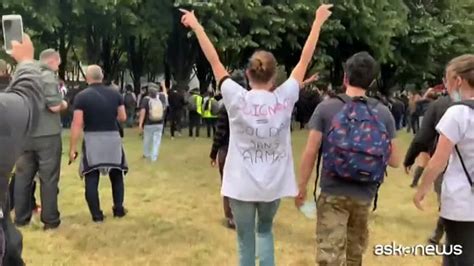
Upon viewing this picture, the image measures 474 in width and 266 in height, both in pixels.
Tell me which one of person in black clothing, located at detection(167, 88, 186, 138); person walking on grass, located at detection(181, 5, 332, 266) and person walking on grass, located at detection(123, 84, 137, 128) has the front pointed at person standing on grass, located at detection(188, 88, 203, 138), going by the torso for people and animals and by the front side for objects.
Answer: person walking on grass, located at detection(181, 5, 332, 266)

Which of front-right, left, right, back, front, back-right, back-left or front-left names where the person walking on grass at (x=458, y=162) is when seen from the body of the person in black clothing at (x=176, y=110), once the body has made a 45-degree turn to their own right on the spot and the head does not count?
back-right

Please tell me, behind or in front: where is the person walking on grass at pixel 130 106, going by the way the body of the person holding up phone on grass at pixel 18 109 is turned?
in front

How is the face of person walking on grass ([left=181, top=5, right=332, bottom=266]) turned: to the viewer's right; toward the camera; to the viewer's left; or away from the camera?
away from the camera

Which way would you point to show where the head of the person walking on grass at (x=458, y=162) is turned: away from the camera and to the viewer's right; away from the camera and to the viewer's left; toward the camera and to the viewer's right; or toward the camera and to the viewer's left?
away from the camera and to the viewer's left

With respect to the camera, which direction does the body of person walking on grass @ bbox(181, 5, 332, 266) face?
away from the camera

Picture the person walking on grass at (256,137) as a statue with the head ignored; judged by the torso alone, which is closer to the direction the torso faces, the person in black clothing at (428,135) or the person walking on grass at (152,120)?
the person walking on grass

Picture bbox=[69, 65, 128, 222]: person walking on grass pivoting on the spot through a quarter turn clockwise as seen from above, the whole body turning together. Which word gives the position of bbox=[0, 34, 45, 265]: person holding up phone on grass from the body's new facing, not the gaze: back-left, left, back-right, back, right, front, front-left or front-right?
right

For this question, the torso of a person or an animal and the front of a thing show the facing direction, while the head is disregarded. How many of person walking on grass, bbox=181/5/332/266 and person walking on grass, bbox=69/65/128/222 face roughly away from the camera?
2

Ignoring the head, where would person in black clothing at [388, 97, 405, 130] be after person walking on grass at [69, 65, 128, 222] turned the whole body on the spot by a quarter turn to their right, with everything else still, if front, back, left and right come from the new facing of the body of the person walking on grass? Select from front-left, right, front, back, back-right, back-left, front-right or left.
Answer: front-left

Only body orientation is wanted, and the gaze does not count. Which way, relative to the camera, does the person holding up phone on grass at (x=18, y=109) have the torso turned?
away from the camera

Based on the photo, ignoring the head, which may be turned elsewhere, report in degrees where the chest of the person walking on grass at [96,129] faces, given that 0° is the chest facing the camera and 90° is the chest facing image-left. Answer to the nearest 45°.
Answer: approximately 180°

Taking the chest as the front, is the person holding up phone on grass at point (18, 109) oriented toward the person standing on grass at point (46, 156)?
yes

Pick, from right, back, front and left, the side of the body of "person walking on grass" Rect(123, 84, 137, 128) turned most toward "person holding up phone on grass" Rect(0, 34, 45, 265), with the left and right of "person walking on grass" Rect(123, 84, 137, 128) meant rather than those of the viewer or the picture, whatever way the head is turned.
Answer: back

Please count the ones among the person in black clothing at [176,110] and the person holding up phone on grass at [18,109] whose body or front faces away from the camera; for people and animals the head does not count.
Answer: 2

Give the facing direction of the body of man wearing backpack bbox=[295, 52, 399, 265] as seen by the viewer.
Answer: away from the camera
